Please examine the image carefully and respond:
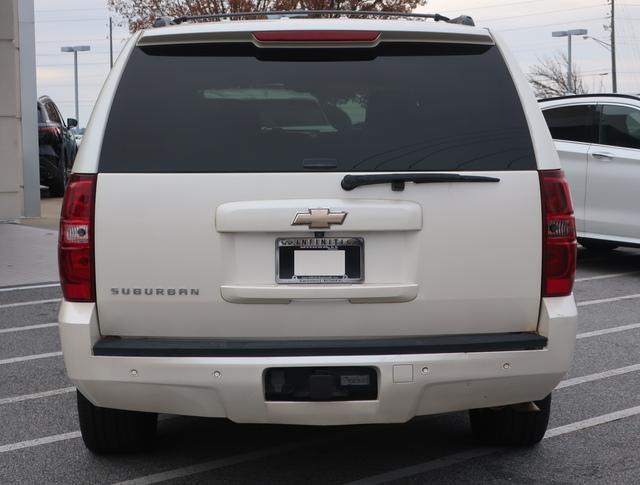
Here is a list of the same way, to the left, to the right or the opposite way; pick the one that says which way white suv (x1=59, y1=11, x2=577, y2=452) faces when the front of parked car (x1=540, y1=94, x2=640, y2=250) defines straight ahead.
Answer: to the left

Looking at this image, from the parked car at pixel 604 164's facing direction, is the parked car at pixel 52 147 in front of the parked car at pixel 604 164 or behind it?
behind

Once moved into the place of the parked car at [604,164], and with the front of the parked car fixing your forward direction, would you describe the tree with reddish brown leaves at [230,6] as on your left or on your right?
on your left

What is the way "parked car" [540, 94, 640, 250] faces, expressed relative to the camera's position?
facing to the right of the viewer

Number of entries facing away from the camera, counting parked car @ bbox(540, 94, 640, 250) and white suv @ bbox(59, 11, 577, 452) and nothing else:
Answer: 1

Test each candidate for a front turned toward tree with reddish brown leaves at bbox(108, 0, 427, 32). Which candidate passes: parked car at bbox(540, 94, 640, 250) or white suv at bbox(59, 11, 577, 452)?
the white suv

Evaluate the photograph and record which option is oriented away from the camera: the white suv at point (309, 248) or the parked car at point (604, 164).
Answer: the white suv

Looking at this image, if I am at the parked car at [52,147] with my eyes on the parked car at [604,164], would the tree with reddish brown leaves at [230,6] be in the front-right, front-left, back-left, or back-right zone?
back-left

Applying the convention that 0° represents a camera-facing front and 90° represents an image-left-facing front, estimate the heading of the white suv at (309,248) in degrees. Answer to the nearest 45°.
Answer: approximately 180°
